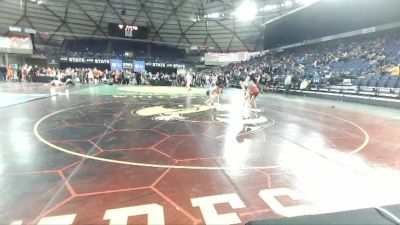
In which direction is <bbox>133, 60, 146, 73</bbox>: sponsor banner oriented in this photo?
toward the camera

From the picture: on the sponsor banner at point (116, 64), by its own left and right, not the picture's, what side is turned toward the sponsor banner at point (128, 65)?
left

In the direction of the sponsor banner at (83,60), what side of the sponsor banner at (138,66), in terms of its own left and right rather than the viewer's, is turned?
right

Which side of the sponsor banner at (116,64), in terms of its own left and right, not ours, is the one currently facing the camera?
front

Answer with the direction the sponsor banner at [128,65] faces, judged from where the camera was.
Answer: facing the viewer

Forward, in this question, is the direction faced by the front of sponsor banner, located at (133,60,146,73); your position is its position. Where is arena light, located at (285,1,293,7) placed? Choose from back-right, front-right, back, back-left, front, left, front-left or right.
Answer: front-left

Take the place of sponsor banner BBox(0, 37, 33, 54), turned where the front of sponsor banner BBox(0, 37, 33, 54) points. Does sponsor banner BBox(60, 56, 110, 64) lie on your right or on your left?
on your left

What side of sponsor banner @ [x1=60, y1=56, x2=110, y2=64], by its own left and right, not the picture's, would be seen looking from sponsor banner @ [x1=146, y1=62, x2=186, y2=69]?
left

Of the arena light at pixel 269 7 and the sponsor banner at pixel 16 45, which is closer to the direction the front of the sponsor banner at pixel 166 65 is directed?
the arena light

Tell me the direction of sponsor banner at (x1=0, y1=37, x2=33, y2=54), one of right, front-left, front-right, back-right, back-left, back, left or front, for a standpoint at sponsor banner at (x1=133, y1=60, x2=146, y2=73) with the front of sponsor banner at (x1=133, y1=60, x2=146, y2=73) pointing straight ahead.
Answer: right

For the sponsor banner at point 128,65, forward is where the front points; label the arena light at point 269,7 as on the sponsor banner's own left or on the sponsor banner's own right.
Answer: on the sponsor banner's own left

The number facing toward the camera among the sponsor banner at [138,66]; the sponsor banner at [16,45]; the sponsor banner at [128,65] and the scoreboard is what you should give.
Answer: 4
